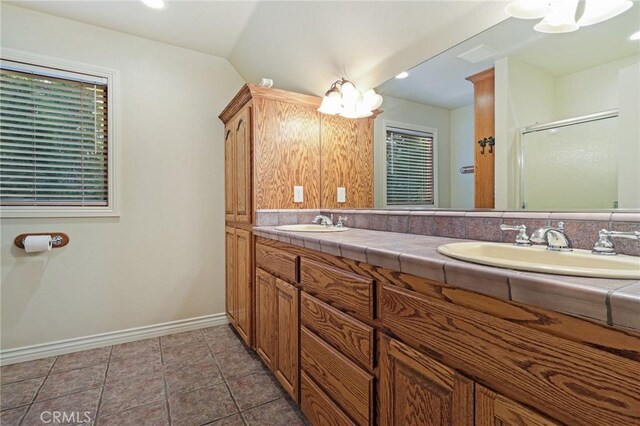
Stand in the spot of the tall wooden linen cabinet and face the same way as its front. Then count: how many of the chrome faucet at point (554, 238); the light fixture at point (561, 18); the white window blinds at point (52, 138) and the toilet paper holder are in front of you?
2

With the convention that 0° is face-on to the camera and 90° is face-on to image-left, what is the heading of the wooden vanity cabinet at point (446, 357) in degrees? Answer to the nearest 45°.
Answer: approximately 45°

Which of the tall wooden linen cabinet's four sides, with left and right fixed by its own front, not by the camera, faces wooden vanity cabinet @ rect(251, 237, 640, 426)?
left

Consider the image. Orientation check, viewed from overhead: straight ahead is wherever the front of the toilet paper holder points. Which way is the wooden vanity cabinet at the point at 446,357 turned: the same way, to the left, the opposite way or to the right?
to the right

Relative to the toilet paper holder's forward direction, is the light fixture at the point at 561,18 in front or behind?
in front

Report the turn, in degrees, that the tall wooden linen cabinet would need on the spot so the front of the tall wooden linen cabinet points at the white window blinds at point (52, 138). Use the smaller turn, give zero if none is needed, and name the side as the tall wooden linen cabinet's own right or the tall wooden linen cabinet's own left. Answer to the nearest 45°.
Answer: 0° — it already faces it

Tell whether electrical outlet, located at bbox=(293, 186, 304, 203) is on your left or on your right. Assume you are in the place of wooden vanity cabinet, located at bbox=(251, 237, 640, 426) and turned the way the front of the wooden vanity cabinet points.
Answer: on your right

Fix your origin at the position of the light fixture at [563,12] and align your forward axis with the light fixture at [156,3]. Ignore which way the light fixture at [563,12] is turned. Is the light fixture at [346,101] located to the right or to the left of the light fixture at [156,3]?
right

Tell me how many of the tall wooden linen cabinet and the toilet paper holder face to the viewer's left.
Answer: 1

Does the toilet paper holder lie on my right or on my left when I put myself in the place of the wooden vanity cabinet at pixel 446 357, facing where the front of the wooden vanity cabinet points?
on my right

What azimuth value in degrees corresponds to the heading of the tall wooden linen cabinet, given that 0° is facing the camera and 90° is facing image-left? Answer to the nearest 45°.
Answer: approximately 90°
